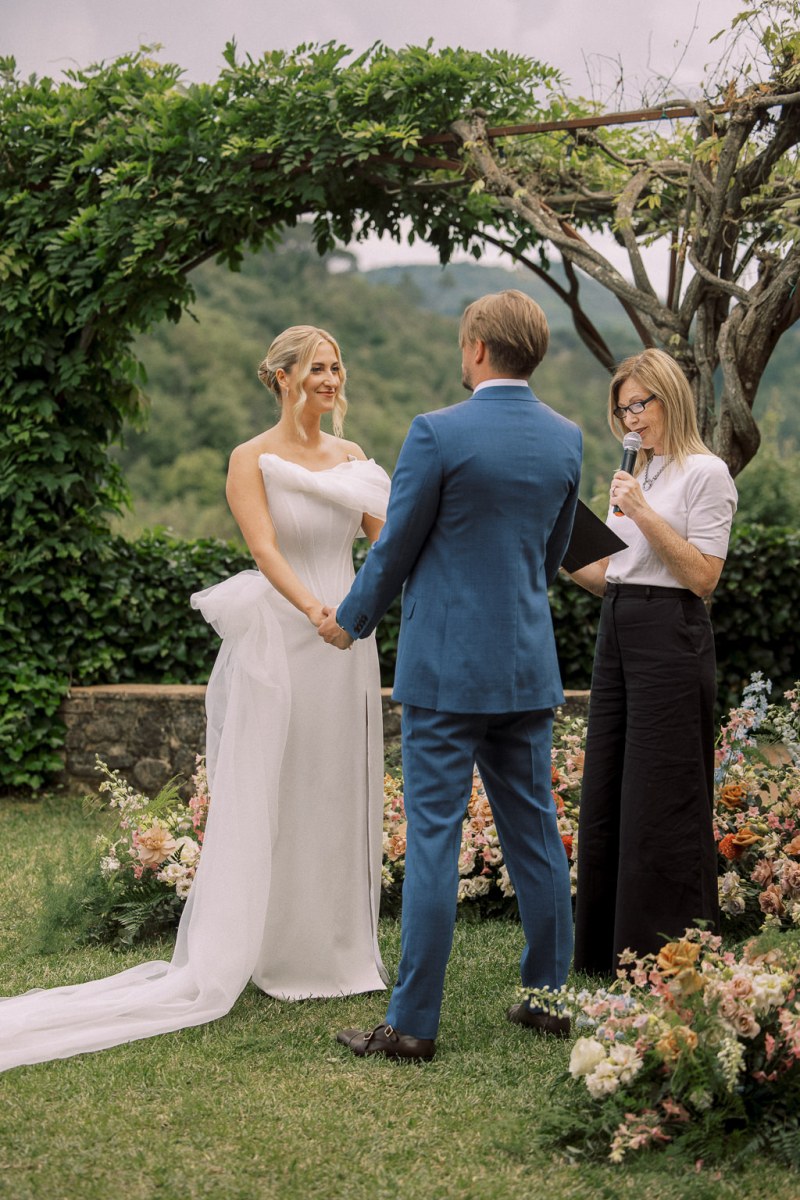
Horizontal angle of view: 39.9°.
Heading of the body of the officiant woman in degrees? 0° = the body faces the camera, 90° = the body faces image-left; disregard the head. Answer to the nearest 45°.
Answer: approximately 45°

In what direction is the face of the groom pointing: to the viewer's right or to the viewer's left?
to the viewer's left

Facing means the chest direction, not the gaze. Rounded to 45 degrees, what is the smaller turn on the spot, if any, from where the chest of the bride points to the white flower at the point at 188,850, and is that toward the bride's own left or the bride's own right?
approximately 180°

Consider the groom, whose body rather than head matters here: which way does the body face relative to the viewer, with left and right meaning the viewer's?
facing away from the viewer and to the left of the viewer

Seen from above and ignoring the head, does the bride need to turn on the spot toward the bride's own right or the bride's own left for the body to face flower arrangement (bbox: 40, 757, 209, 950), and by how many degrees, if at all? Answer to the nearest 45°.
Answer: approximately 180°

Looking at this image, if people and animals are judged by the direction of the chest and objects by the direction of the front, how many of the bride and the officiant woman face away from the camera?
0

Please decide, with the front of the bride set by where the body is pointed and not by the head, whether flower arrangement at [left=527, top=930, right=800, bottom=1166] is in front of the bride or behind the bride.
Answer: in front

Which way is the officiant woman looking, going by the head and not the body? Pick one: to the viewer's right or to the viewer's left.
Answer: to the viewer's left

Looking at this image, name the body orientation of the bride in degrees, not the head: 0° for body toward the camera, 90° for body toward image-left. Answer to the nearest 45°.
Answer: approximately 315°

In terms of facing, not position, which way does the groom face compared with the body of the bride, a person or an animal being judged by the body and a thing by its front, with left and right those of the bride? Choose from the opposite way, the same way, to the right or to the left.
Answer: the opposite way

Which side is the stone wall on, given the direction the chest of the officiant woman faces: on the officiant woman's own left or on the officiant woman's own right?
on the officiant woman's own right

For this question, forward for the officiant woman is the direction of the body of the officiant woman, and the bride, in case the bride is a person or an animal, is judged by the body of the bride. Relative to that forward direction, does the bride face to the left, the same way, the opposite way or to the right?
to the left

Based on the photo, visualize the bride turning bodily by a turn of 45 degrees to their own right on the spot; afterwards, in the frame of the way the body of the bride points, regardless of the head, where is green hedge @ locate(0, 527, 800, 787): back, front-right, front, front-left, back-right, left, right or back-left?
back

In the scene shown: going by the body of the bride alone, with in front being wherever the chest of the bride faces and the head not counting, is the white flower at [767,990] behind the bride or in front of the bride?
in front
